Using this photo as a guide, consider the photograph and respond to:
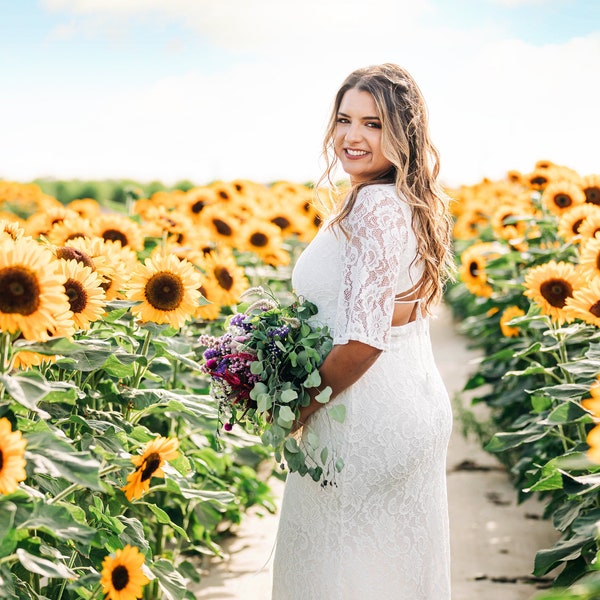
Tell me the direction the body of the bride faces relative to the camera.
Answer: to the viewer's left

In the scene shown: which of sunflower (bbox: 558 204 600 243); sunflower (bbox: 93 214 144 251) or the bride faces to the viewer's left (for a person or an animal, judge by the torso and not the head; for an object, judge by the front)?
the bride

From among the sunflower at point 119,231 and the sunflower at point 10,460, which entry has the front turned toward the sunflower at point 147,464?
the sunflower at point 119,231

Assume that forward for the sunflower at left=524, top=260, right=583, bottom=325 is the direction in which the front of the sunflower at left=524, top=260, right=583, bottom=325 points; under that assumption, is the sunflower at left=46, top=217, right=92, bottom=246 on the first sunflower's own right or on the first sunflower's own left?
on the first sunflower's own right

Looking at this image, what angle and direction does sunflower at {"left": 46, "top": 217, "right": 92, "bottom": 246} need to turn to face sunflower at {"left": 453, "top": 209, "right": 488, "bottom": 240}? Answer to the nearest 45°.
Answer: approximately 135° to its left

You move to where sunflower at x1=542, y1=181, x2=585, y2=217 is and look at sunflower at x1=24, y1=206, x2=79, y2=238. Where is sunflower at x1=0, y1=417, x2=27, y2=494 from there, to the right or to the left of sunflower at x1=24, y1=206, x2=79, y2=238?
left
